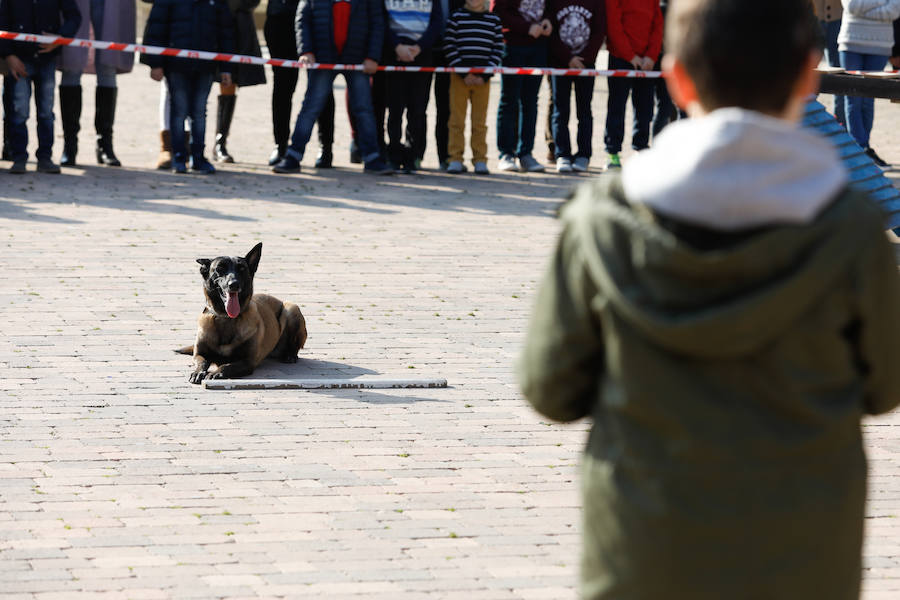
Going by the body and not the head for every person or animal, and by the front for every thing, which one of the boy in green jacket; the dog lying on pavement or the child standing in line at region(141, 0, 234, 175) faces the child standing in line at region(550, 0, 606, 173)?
the boy in green jacket

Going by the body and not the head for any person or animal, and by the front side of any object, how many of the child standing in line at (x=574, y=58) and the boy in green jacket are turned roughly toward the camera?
1

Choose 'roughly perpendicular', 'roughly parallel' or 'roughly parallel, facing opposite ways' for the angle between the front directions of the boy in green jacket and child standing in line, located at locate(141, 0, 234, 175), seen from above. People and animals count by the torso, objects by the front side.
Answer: roughly parallel, facing opposite ways

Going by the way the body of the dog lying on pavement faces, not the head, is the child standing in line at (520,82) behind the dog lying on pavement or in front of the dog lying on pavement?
behind

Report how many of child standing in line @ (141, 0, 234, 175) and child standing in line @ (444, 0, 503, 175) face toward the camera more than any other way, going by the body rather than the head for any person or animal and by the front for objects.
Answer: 2

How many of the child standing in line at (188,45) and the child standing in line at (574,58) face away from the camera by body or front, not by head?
0

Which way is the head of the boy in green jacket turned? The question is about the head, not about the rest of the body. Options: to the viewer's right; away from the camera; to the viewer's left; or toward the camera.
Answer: away from the camera

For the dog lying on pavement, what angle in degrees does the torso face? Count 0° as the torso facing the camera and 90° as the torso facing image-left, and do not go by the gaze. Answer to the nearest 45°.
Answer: approximately 45°

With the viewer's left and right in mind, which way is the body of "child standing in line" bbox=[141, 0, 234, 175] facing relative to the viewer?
facing the viewer

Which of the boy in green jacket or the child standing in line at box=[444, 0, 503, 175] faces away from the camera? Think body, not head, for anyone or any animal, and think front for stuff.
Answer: the boy in green jacket

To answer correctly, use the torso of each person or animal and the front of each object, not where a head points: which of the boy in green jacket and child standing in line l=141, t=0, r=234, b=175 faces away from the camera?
the boy in green jacket

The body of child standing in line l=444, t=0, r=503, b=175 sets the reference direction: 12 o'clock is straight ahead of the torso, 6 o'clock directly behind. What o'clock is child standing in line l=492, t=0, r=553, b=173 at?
child standing in line l=492, t=0, r=553, b=173 is roughly at 8 o'clock from child standing in line l=444, t=0, r=503, b=175.

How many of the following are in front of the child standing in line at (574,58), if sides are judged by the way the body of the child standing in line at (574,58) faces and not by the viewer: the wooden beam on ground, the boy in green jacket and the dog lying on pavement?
3

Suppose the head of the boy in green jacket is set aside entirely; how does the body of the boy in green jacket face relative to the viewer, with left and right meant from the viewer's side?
facing away from the viewer

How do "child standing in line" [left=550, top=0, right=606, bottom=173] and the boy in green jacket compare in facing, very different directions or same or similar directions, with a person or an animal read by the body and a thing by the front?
very different directions

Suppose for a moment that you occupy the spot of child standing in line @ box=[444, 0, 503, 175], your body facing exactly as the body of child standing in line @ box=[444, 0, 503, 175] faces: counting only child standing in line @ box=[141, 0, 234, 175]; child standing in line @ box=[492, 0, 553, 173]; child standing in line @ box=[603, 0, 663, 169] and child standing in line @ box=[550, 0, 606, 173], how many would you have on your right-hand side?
1

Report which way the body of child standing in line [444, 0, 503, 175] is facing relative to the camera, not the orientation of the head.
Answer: toward the camera
